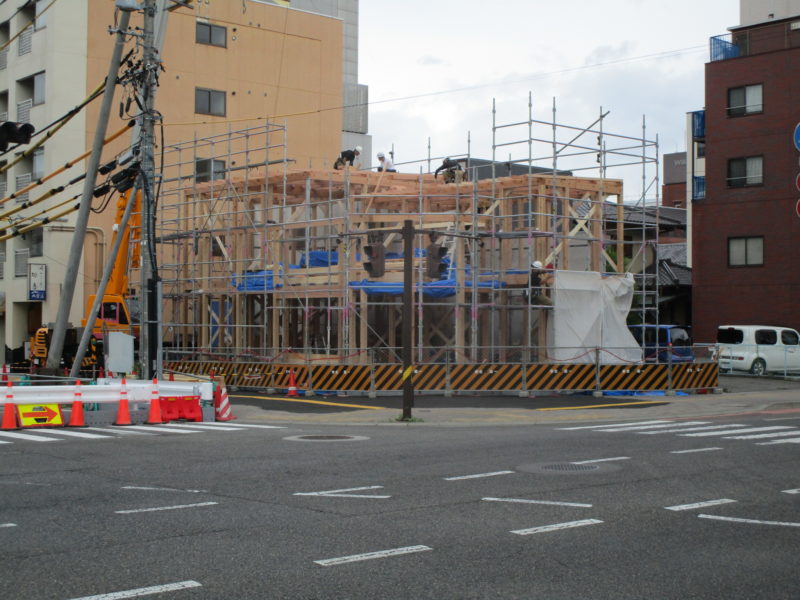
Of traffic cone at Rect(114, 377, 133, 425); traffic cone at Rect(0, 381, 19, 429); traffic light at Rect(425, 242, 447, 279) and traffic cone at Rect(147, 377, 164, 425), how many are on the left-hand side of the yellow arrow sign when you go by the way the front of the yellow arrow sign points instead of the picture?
3

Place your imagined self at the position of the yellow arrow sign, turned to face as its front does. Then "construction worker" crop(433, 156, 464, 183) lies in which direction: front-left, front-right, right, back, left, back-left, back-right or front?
back-left

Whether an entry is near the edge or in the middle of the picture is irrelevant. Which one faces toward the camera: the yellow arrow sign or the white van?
the yellow arrow sign

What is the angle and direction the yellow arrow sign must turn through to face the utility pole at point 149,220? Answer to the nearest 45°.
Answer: approximately 135° to its left

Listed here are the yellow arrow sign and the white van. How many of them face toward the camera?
1

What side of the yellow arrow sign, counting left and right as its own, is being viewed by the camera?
front

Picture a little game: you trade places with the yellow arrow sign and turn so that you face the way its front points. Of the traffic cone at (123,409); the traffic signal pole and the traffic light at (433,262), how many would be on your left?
3

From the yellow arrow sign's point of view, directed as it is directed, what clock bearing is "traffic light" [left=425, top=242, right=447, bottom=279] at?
The traffic light is roughly at 9 o'clock from the yellow arrow sign.

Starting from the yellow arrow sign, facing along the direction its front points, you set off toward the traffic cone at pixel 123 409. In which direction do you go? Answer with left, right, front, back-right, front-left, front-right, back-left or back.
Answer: left

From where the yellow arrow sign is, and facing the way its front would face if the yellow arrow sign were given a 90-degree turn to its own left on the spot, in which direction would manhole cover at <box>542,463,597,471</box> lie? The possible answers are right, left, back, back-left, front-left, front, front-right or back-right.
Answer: front-right

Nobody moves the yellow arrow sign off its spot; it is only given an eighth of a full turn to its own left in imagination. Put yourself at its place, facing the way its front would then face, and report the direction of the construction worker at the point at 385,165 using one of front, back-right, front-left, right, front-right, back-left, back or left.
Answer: left

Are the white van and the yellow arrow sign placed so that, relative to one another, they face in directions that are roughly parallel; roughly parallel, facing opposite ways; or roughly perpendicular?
roughly perpendicular
